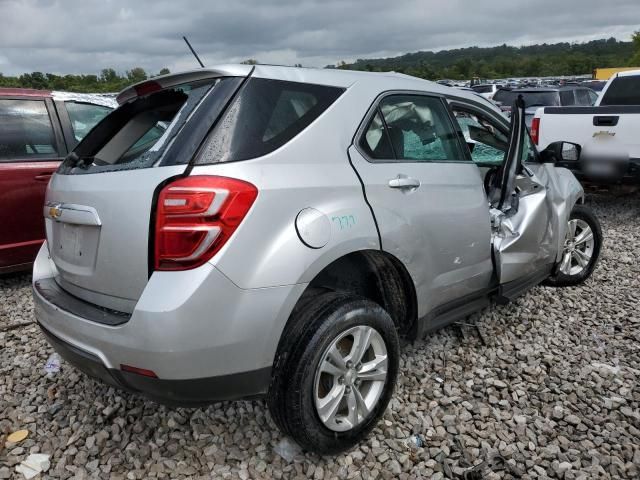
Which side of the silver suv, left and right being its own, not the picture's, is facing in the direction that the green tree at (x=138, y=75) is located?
left

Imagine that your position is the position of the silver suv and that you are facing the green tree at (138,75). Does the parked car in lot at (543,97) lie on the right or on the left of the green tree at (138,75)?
right

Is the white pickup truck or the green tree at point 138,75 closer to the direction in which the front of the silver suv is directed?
the white pickup truck

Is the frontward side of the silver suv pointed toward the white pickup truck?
yes

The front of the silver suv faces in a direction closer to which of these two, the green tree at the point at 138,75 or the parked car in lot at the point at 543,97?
the parked car in lot

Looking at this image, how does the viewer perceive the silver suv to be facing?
facing away from the viewer and to the right of the viewer

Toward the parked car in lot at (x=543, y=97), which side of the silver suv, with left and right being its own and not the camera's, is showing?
front
